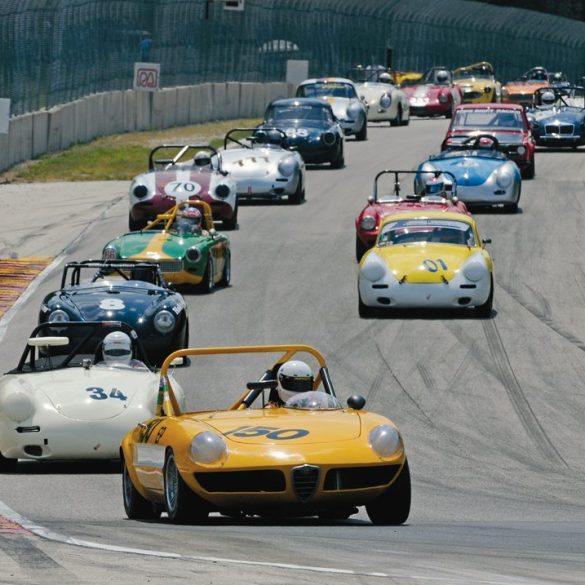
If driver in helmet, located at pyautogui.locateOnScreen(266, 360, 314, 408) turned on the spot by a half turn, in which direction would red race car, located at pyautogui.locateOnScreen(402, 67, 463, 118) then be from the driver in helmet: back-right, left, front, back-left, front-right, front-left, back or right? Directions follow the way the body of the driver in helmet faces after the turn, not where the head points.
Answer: front-right

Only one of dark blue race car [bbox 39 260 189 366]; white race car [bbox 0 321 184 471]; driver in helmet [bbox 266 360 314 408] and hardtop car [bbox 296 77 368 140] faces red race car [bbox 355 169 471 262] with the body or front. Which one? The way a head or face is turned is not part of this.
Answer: the hardtop car

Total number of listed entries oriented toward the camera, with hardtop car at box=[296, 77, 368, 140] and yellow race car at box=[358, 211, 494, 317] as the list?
2

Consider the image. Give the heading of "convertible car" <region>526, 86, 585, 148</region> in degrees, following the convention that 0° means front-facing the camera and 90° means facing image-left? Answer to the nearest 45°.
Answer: approximately 0°

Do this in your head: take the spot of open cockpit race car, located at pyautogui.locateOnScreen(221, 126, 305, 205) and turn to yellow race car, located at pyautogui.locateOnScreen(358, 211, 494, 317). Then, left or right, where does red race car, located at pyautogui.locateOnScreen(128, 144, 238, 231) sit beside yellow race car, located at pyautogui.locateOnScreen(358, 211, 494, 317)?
right

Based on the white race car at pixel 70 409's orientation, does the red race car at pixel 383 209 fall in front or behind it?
behind

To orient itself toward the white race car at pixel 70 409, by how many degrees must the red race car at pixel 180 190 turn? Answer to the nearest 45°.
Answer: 0° — it already faces it

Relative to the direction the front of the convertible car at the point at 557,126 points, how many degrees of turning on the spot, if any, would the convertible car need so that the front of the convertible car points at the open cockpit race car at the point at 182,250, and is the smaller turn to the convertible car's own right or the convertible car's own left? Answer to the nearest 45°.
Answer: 0° — it already faces it

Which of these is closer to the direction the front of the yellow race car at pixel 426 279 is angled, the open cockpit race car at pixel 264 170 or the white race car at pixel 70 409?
the white race car

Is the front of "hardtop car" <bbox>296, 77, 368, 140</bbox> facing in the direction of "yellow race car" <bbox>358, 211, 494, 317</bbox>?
yes
